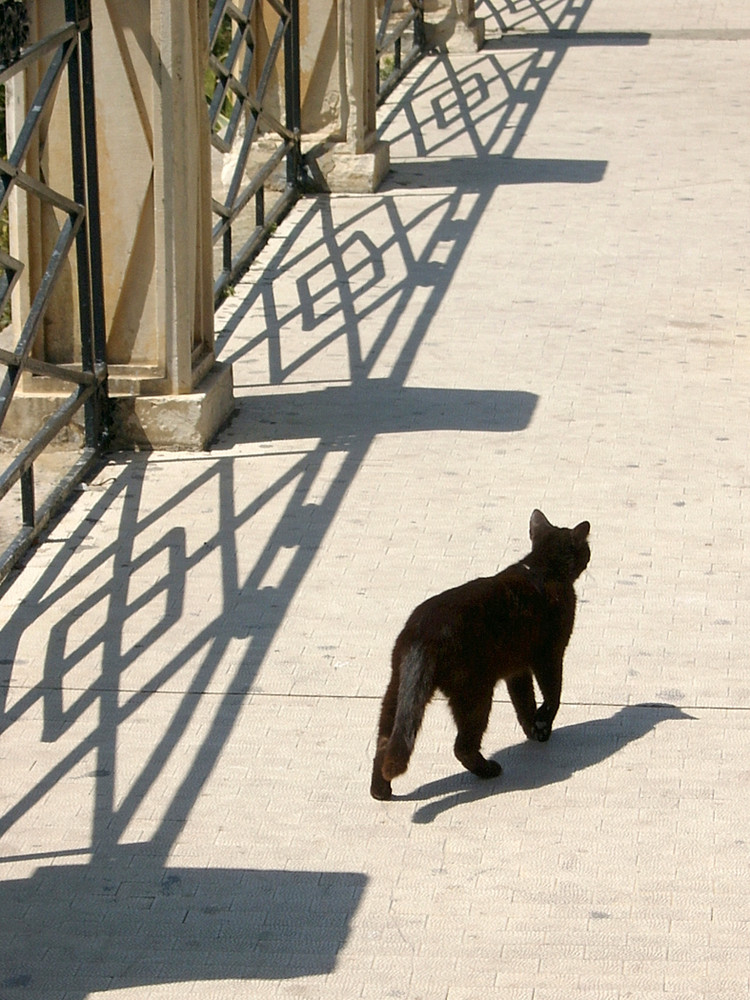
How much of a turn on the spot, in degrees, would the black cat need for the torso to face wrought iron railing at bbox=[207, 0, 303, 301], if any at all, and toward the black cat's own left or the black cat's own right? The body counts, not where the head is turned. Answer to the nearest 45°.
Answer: approximately 45° to the black cat's own left

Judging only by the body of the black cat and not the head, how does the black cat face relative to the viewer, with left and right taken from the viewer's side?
facing away from the viewer and to the right of the viewer

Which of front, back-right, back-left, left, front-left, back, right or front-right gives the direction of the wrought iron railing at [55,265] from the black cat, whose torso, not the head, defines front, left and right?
left

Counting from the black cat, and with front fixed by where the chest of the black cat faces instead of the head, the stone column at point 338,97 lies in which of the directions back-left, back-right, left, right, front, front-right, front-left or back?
front-left

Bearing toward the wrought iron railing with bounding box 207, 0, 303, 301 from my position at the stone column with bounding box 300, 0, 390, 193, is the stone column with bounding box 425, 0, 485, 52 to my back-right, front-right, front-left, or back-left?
back-right

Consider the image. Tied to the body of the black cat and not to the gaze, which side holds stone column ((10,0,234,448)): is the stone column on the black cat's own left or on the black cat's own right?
on the black cat's own left

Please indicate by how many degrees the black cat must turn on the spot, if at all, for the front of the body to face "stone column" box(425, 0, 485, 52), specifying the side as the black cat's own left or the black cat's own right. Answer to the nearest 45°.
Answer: approximately 45° to the black cat's own left

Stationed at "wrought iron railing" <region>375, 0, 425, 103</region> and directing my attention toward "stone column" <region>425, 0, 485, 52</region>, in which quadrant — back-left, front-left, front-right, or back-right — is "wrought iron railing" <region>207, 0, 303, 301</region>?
back-right

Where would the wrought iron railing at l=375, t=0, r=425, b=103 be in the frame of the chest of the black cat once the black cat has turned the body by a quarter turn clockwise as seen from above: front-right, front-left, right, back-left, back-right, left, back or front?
back-left
